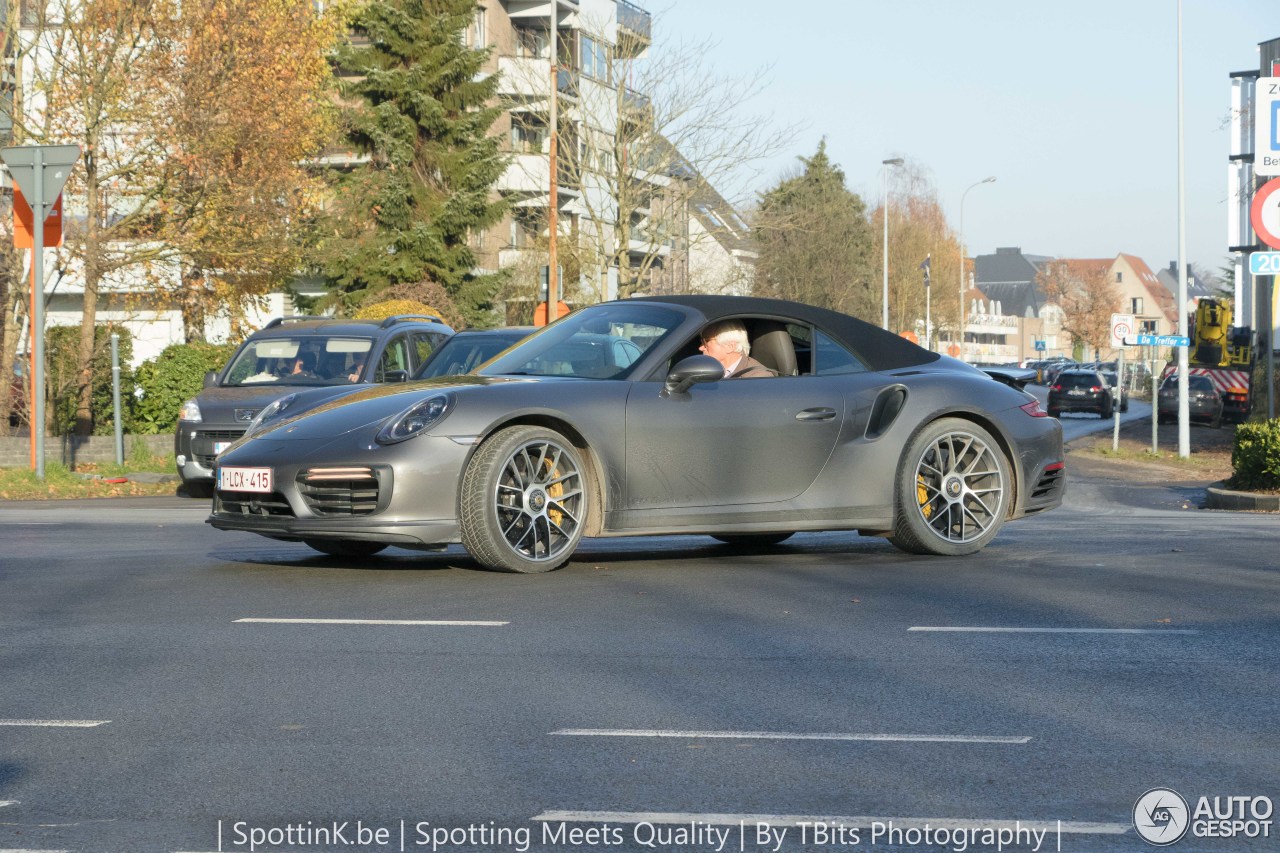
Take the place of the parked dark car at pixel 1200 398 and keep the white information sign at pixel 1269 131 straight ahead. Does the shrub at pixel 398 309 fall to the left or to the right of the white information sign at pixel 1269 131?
right

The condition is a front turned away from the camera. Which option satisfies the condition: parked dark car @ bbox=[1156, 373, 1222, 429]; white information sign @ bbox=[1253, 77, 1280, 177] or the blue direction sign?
the parked dark car

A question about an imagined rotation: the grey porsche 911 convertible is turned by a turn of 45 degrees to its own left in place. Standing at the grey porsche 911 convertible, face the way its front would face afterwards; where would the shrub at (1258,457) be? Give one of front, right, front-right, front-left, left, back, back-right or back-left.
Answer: back-left

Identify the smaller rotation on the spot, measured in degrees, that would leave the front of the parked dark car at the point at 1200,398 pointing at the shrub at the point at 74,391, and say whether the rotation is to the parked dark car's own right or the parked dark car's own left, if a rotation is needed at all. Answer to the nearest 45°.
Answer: approximately 135° to the parked dark car's own left

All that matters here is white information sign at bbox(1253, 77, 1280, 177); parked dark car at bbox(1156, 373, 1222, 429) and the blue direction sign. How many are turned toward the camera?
2

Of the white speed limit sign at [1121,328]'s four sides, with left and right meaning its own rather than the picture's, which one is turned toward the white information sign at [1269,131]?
front

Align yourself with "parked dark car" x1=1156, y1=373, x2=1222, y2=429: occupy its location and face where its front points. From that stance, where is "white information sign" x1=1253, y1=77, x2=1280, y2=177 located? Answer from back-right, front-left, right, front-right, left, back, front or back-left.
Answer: back

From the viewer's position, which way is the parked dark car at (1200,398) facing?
facing away from the viewer

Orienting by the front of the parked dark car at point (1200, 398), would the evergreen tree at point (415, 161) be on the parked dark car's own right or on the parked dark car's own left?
on the parked dark car's own left

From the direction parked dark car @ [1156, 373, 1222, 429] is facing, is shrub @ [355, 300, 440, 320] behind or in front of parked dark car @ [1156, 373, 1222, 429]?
behind

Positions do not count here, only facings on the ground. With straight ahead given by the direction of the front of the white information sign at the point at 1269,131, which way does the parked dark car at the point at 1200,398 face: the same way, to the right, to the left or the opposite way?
the opposite way
